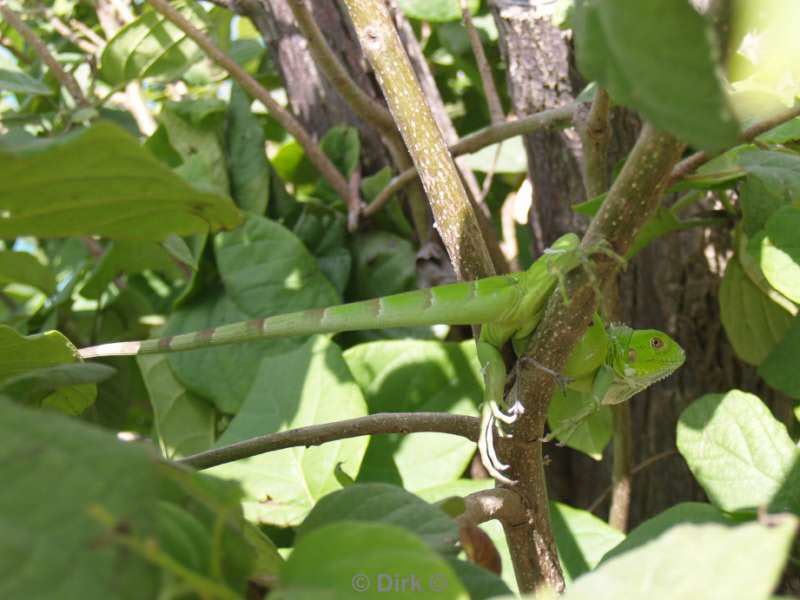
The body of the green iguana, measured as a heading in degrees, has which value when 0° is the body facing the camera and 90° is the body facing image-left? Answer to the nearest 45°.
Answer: approximately 270°

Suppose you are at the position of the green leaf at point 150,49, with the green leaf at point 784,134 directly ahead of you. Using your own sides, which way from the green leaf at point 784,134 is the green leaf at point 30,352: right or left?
right

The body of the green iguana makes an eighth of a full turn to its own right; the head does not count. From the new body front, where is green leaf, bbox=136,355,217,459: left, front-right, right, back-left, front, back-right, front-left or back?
back

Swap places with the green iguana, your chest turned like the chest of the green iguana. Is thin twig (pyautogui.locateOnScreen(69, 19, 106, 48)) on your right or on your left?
on your left

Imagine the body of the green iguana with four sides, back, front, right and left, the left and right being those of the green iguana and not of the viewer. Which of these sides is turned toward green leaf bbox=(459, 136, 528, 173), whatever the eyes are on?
left

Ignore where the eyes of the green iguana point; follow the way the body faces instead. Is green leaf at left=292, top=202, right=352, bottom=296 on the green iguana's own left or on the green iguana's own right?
on the green iguana's own left

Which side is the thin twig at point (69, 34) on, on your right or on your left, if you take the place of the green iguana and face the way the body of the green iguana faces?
on your left

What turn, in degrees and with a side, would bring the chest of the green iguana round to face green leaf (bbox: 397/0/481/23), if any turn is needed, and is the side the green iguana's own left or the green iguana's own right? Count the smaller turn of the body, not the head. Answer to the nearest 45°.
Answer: approximately 90° to the green iguana's own left
